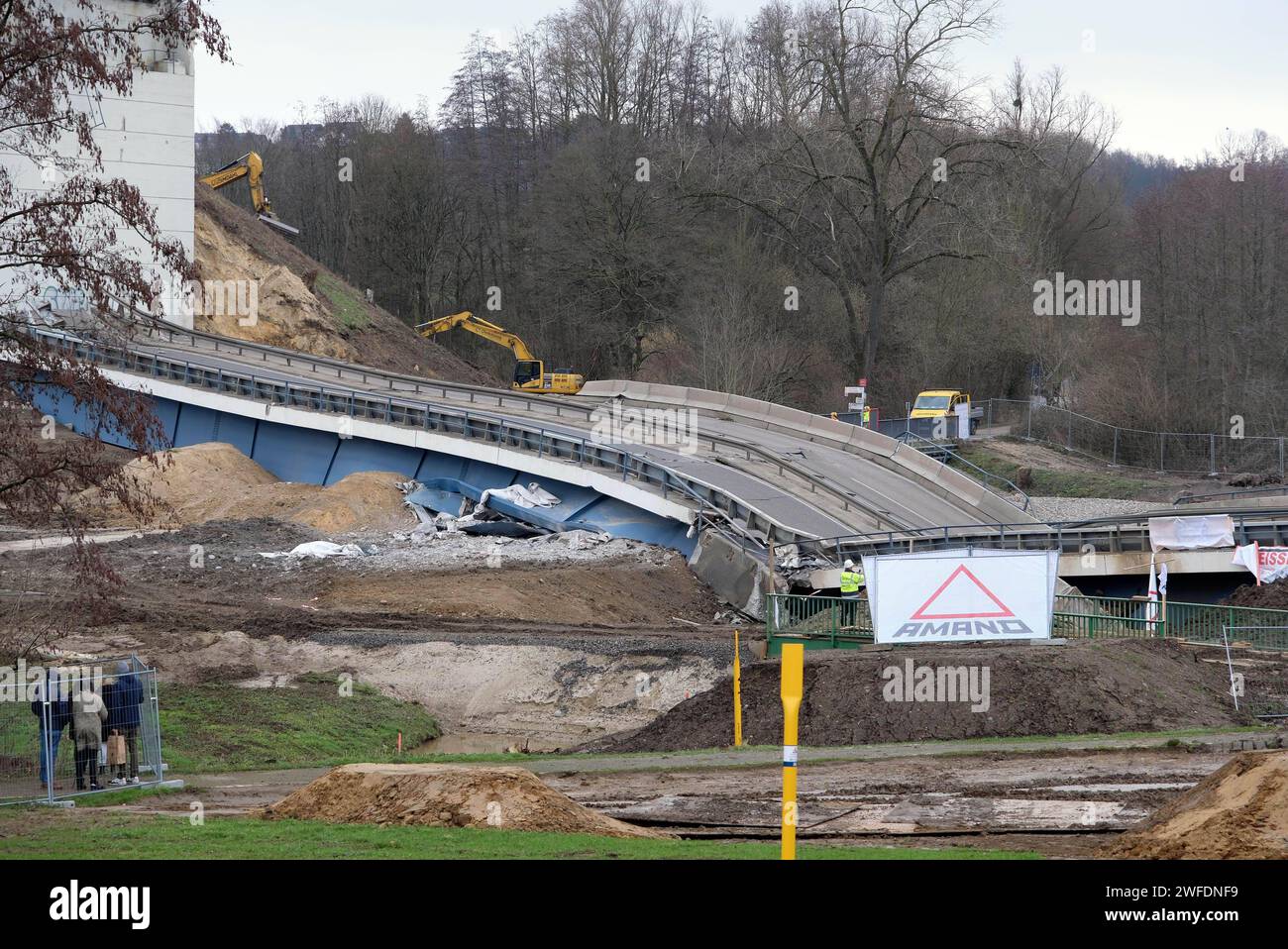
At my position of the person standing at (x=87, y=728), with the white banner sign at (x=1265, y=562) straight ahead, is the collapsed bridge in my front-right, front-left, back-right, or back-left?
front-left

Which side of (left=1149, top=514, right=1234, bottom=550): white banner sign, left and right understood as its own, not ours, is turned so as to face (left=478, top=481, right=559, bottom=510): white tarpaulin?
right

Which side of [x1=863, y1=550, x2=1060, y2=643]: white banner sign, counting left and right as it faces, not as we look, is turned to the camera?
front

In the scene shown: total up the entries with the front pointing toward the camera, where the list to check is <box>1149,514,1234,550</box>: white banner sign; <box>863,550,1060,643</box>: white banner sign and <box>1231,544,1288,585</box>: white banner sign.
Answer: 3

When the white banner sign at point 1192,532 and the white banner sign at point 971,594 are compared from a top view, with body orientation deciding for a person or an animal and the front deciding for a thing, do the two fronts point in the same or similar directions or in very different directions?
same or similar directions

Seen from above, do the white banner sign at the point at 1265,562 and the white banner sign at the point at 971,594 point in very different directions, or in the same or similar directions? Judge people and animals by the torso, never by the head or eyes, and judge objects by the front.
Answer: same or similar directions

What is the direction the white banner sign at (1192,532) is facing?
toward the camera

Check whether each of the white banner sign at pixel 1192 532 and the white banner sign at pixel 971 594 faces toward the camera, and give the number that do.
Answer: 2

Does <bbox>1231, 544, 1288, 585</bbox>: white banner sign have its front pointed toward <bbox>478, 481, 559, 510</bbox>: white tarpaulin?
no

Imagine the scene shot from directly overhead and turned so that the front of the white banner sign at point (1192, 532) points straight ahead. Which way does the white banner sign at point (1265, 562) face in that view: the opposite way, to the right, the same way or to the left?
the same way

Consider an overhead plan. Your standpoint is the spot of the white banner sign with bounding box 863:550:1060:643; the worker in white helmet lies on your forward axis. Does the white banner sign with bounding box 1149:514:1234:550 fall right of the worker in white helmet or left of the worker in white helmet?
right

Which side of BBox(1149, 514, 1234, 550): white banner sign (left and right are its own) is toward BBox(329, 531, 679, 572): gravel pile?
right

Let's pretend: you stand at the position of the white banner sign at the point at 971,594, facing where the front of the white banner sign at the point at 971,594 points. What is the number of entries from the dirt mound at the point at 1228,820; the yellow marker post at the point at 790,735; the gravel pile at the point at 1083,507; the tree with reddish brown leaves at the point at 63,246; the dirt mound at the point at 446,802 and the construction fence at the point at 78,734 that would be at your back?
1

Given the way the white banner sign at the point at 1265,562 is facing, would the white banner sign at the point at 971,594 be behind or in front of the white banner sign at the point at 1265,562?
in front

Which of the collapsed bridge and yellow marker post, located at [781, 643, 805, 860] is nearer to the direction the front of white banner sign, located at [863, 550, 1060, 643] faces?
the yellow marker post

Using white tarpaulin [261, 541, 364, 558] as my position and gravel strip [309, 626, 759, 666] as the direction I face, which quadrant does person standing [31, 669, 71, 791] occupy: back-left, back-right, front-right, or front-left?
front-right

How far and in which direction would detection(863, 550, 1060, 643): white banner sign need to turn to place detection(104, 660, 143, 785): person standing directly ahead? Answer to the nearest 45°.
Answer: approximately 45° to its right

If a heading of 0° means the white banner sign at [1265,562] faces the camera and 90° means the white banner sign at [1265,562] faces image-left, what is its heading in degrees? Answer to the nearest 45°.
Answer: approximately 0°
